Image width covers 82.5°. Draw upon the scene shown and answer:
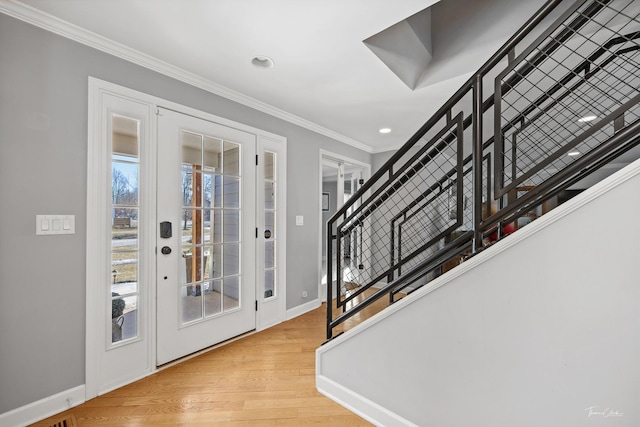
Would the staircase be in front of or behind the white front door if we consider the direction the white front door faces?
in front

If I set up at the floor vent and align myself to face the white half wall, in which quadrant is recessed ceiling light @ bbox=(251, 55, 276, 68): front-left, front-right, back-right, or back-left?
front-left

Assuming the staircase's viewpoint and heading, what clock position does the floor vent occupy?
The floor vent is roughly at 10 o'clock from the staircase.

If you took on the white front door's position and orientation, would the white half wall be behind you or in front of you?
in front

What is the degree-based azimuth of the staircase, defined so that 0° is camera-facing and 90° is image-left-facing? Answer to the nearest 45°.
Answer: approximately 135°

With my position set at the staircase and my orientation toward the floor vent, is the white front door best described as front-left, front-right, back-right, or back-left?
front-right

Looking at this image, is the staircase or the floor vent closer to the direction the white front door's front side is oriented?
the staircase

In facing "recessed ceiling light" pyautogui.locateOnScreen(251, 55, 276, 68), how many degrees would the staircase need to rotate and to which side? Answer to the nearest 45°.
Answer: approximately 45° to its left
